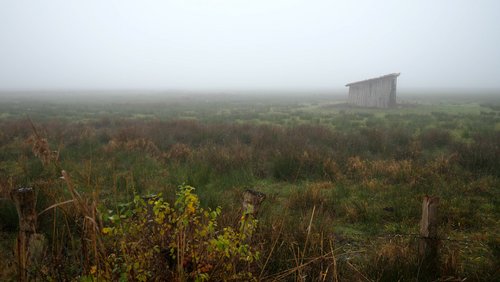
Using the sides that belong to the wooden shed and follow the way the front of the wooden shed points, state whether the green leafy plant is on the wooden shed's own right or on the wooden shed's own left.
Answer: on the wooden shed's own right

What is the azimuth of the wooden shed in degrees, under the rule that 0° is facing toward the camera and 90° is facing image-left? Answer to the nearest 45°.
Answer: approximately 270°

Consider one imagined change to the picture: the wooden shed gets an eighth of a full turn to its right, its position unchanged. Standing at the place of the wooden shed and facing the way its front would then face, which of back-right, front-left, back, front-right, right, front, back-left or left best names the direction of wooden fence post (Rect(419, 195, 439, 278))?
front-right

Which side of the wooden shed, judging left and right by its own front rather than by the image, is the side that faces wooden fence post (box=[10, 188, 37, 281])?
right
